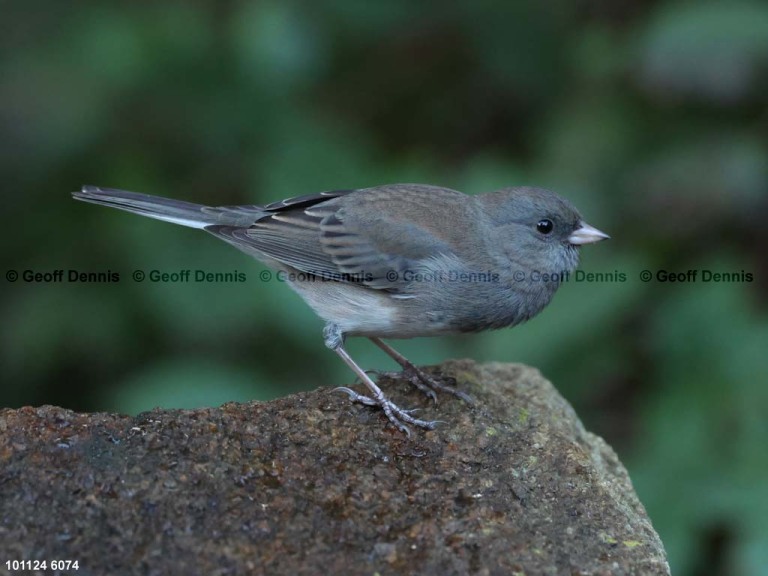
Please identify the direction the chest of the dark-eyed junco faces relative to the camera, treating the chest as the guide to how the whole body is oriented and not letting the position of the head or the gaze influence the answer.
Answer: to the viewer's right
